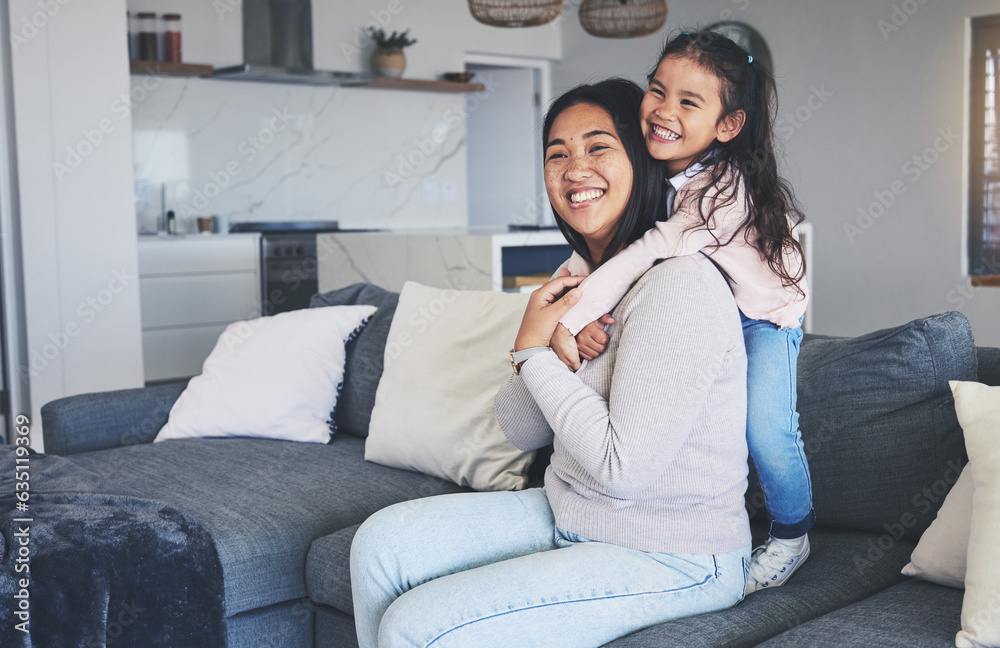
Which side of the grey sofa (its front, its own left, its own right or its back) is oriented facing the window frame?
back

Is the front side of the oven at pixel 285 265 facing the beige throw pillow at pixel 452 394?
yes

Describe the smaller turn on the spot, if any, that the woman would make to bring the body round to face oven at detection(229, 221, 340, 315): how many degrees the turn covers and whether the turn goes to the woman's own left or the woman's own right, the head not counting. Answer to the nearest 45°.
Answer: approximately 90° to the woman's own right

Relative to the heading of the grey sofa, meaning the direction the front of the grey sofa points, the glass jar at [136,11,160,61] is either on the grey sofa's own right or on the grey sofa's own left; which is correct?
on the grey sofa's own right

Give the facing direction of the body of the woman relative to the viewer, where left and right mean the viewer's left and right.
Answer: facing to the left of the viewer

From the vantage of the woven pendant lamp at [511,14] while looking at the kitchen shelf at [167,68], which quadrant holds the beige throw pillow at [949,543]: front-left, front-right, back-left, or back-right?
back-left
